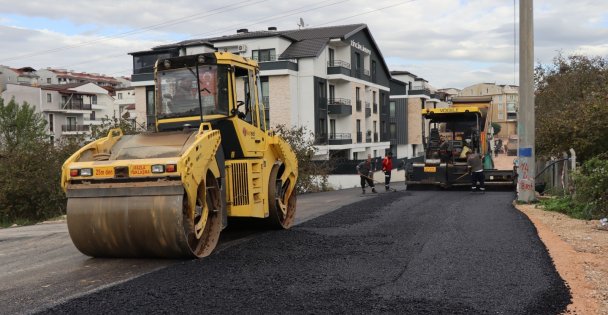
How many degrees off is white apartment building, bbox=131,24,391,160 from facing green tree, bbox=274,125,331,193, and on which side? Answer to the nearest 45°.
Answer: approximately 45° to its right

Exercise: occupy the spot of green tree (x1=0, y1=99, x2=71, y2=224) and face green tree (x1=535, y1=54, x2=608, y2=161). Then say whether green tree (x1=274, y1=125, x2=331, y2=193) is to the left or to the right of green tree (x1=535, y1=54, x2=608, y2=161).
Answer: left

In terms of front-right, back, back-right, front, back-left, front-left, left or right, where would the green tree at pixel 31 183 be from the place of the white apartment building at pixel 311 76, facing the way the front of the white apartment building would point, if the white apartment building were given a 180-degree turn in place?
left

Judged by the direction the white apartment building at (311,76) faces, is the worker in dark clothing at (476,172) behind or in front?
in front

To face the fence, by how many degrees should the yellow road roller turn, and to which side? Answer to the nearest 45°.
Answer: approximately 180°

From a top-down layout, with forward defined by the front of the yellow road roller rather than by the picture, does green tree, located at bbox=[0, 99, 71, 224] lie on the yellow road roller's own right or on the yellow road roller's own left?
on the yellow road roller's own right

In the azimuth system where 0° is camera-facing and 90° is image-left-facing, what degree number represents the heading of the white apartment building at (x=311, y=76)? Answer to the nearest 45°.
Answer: approximately 315°

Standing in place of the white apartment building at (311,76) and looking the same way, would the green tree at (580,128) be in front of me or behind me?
in front

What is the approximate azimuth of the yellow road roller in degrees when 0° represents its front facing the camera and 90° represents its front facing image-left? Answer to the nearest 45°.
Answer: approximately 45°

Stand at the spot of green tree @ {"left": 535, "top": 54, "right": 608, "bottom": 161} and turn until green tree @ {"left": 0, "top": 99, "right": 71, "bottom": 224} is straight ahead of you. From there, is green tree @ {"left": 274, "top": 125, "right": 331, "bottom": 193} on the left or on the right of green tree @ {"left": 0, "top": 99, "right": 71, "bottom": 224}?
right

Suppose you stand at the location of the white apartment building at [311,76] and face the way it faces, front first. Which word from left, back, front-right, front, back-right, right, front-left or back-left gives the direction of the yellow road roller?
front-right

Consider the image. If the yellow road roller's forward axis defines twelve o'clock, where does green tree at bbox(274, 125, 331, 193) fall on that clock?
The green tree is roughly at 5 o'clock from the yellow road roller.
